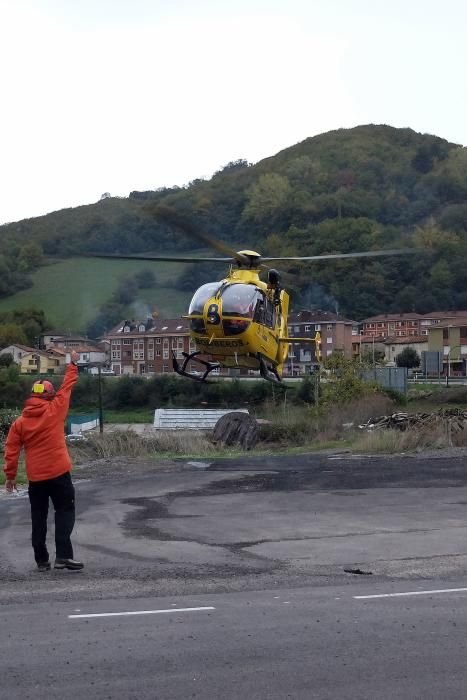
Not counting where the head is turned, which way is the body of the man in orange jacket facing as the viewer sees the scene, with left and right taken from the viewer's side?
facing away from the viewer and to the right of the viewer

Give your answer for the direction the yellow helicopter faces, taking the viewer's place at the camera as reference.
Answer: facing the viewer and to the left of the viewer

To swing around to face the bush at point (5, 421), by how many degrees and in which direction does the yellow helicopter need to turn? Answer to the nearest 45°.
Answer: approximately 90° to its right

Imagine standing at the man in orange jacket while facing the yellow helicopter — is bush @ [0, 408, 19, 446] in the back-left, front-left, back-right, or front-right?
front-left

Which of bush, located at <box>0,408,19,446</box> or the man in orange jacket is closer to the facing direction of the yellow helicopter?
the man in orange jacket

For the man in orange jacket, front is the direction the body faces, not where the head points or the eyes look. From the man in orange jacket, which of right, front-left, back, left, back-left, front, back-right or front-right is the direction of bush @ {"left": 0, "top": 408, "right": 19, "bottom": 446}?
front-left

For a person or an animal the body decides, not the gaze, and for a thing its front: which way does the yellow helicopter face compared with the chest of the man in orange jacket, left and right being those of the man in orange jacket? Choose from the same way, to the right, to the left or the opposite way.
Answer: the opposite way

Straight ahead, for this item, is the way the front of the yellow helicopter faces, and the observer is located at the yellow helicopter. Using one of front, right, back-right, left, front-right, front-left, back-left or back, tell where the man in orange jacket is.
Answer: front-left
